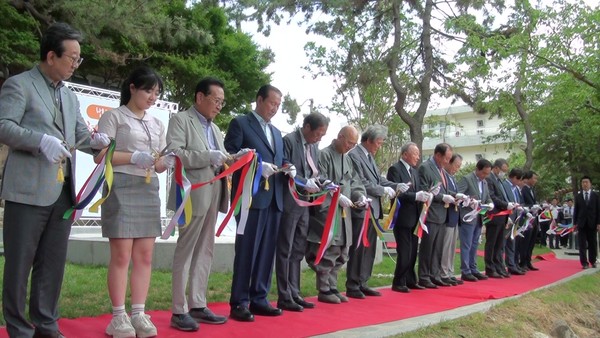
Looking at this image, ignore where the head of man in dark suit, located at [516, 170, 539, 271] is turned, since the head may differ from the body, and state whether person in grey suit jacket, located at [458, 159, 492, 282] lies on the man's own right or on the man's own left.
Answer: on the man's own right

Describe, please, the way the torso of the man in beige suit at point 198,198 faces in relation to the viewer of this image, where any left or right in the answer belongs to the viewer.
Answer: facing the viewer and to the right of the viewer

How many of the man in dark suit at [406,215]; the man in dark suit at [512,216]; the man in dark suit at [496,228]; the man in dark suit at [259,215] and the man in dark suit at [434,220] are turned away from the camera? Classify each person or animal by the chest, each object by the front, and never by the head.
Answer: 0

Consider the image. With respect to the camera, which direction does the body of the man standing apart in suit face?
toward the camera

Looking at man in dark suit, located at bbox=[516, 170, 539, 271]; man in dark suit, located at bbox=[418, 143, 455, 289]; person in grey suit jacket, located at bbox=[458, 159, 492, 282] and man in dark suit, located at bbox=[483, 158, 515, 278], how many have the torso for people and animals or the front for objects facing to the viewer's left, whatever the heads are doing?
0

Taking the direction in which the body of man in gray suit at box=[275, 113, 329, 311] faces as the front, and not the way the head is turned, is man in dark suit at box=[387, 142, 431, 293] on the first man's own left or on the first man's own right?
on the first man's own left

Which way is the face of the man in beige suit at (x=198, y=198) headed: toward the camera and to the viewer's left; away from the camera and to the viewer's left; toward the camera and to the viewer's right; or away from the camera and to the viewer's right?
toward the camera and to the viewer's right

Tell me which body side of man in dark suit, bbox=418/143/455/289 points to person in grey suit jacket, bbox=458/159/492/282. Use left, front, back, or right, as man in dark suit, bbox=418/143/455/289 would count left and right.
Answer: left

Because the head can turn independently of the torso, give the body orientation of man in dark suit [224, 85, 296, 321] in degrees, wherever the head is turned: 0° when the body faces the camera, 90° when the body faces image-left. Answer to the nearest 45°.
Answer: approximately 315°

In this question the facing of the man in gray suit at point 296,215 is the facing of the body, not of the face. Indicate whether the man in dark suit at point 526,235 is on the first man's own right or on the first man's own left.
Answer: on the first man's own left

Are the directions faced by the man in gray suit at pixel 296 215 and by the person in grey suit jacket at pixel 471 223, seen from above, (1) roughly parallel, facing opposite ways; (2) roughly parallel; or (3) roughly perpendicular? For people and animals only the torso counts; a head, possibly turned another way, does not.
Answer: roughly parallel

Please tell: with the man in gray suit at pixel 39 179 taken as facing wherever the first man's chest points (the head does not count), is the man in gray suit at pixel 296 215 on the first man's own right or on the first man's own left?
on the first man's own left

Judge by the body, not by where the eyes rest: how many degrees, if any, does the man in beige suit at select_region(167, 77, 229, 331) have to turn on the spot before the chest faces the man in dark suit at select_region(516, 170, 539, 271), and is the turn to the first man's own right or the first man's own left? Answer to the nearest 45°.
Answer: approximately 90° to the first man's own left

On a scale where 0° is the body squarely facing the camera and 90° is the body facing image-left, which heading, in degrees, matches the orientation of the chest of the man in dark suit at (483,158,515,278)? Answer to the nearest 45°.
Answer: approximately 315°
